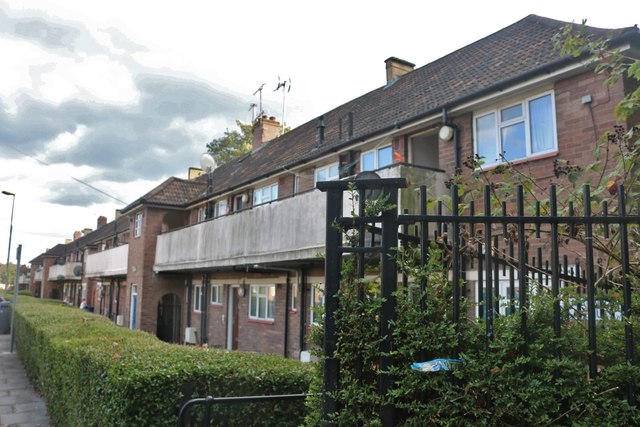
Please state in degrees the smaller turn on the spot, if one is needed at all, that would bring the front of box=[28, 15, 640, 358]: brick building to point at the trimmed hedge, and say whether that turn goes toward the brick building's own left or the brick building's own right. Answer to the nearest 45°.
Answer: approximately 45° to the brick building's own left

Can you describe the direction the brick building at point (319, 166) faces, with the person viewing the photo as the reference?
facing the viewer and to the left of the viewer

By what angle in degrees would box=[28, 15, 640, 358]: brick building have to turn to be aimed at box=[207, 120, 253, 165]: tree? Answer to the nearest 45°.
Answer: approximately 135° to its right

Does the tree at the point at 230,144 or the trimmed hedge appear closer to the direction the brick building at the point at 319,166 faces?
the trimmed hedge
